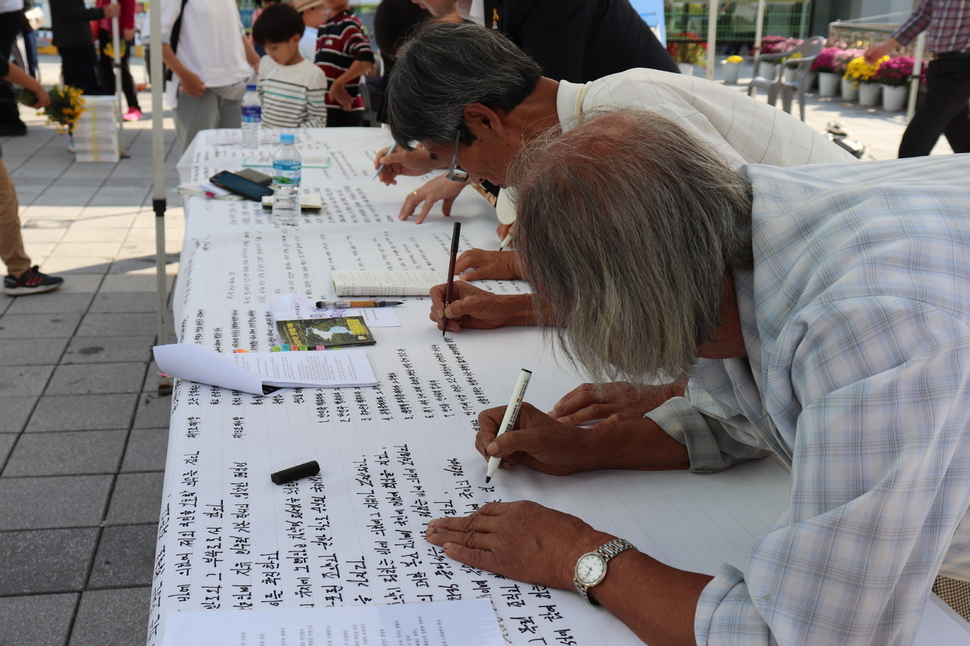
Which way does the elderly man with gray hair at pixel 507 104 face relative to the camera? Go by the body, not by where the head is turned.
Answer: to the viewer's left

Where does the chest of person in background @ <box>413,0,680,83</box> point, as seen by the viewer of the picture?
to the viewer's left

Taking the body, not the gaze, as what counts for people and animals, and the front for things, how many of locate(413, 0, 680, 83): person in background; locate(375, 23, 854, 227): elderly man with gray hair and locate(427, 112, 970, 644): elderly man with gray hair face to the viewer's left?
3

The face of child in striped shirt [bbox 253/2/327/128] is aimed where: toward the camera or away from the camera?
toward the camera

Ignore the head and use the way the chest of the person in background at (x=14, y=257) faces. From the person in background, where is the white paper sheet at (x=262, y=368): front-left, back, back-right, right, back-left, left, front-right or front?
right

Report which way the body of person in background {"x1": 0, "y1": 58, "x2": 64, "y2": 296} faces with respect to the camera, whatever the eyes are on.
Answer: to the viewer's right

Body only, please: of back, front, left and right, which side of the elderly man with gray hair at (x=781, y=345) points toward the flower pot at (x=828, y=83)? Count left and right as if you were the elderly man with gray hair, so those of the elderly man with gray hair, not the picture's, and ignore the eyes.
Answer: right
